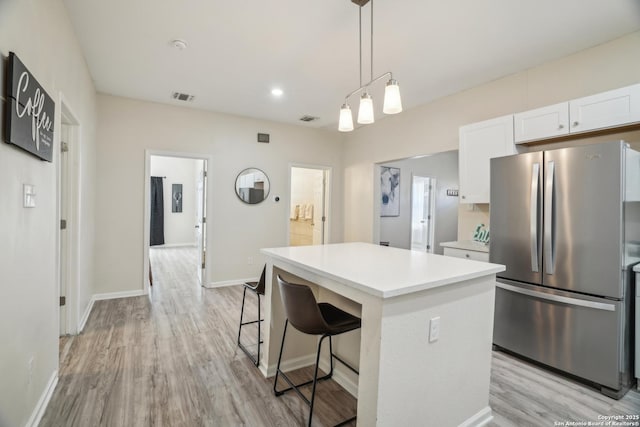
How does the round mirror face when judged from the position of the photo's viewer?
facing the viewer

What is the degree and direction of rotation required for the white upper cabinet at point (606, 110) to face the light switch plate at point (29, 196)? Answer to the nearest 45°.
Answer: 0° — it already faces it

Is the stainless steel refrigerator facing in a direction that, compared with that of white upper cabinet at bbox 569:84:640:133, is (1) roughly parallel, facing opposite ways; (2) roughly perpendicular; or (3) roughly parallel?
roughly parallel

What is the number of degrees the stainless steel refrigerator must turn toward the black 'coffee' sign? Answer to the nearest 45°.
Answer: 0° — it already faces it

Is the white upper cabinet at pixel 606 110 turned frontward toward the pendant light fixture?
yes

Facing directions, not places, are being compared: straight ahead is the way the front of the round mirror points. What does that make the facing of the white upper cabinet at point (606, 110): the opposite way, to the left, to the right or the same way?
to the right

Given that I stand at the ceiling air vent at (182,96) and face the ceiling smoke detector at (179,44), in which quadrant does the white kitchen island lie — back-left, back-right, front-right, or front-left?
front-left

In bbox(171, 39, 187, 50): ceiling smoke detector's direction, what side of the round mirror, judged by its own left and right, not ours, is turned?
front

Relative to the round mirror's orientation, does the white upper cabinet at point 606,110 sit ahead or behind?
ahead

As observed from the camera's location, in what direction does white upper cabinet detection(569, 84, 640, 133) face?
facing the viewer and to the left of the viewer

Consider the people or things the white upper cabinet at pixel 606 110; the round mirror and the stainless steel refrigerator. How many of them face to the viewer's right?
0

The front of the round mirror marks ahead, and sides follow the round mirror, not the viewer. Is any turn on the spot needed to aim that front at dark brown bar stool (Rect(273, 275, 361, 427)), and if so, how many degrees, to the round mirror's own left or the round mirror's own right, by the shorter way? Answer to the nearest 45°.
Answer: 0° — it already faces it

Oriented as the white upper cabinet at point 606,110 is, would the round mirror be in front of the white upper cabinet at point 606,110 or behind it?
in front

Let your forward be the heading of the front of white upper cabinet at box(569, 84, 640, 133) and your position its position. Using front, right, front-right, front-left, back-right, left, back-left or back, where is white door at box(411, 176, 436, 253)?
right

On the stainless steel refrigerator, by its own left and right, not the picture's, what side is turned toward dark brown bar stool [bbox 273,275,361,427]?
front
